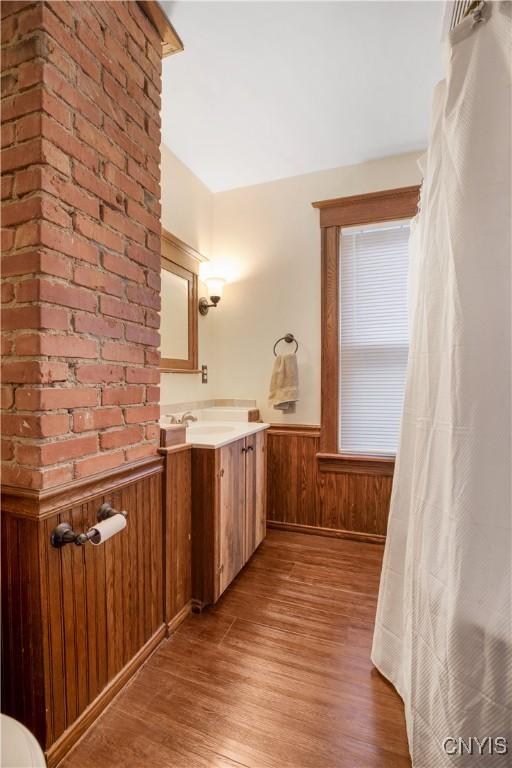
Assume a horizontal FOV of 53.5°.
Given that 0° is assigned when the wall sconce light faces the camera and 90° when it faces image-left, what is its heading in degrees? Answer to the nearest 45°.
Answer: approximately 315°

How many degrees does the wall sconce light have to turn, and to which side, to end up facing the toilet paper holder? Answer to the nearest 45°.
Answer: approximately 45° to its right

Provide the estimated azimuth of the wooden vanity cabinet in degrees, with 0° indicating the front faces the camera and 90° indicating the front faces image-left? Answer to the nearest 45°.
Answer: approximately 315°

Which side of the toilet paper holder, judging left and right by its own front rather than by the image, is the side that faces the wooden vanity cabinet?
left

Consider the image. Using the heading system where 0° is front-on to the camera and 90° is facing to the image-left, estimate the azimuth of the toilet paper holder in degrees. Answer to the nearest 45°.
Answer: approximately 315°

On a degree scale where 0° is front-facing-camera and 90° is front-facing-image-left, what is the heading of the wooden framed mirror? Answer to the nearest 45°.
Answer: approximately 315°

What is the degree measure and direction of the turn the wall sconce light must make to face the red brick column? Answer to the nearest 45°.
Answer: approximately 45° to its right
